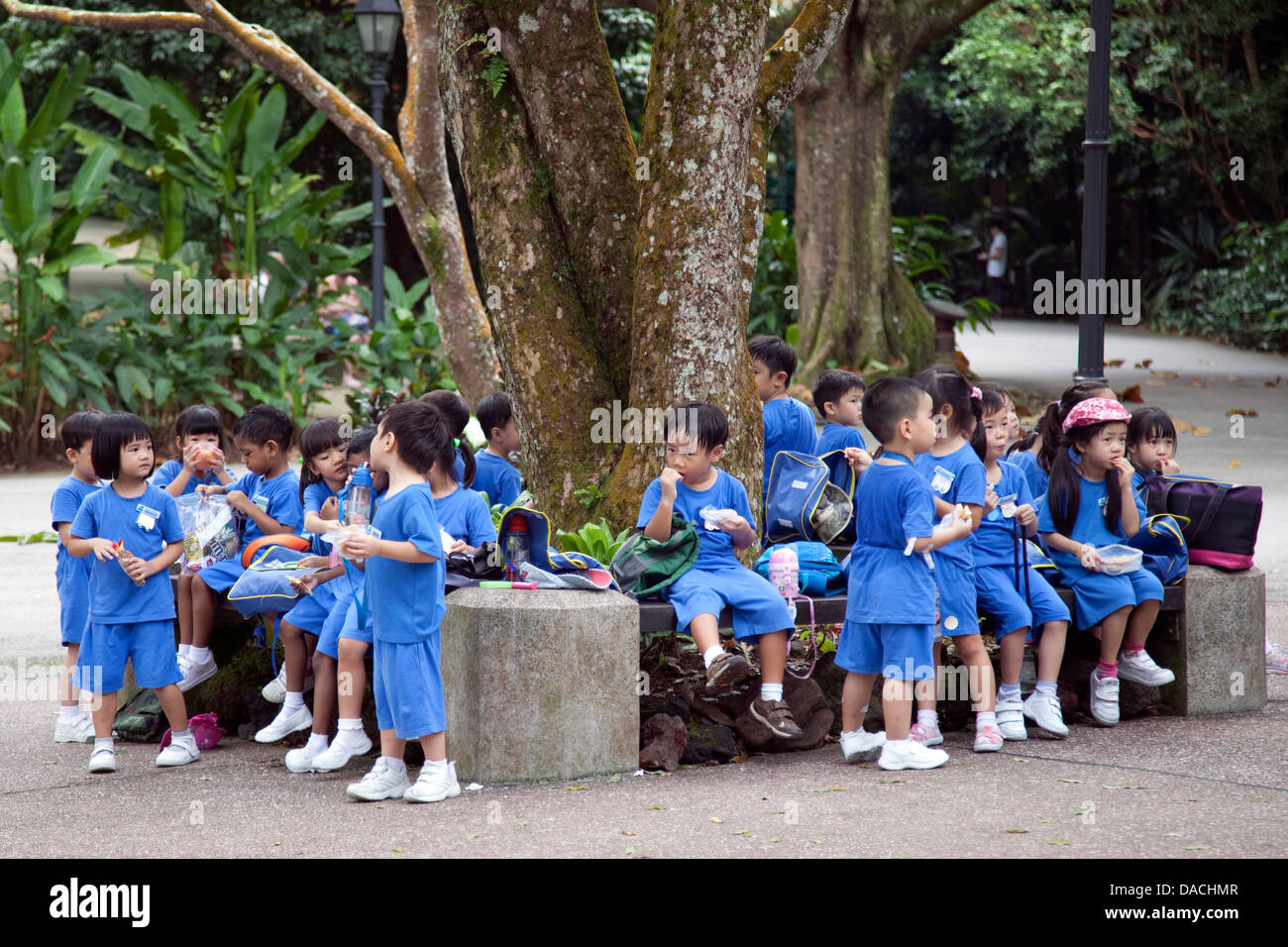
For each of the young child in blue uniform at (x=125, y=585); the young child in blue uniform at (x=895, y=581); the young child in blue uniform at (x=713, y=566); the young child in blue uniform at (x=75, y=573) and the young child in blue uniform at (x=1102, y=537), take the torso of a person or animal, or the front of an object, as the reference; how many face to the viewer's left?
0

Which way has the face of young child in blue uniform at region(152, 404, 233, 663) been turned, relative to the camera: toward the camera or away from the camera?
toward the camera

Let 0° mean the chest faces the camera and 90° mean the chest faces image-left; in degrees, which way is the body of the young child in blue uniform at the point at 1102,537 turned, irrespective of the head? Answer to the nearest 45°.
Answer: approximately 315°

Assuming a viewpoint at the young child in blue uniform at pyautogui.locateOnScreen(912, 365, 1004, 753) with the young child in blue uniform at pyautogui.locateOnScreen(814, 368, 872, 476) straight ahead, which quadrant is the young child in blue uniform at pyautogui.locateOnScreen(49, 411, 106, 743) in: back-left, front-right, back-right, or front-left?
front-left

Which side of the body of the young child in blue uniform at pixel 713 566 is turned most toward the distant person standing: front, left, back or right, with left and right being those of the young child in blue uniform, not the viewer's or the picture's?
back

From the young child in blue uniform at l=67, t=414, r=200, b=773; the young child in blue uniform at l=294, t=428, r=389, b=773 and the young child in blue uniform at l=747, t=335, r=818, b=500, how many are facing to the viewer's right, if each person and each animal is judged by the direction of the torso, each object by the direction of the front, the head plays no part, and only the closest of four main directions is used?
0

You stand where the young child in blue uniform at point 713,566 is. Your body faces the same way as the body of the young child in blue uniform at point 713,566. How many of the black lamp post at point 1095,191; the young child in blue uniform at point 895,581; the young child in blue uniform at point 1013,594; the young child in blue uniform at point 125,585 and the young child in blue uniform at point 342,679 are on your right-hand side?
2

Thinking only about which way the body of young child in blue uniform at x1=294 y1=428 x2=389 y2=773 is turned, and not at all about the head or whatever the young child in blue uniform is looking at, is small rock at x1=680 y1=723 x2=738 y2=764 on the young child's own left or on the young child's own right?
on the young child's own left

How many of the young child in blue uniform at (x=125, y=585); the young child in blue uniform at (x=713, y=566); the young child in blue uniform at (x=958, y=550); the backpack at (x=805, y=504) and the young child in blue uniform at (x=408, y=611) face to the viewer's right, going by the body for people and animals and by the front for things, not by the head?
0

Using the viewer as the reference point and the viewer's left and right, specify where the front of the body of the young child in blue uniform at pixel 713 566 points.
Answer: facing the viewer

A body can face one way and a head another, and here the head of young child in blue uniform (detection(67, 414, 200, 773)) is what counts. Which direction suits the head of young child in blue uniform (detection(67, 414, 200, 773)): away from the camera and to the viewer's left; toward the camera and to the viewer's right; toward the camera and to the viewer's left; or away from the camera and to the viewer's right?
toward the camera and to the viewer's right

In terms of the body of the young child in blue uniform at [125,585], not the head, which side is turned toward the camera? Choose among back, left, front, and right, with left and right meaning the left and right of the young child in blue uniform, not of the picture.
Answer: front

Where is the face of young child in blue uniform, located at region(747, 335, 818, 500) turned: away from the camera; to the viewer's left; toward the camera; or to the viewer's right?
to the viewer's left
